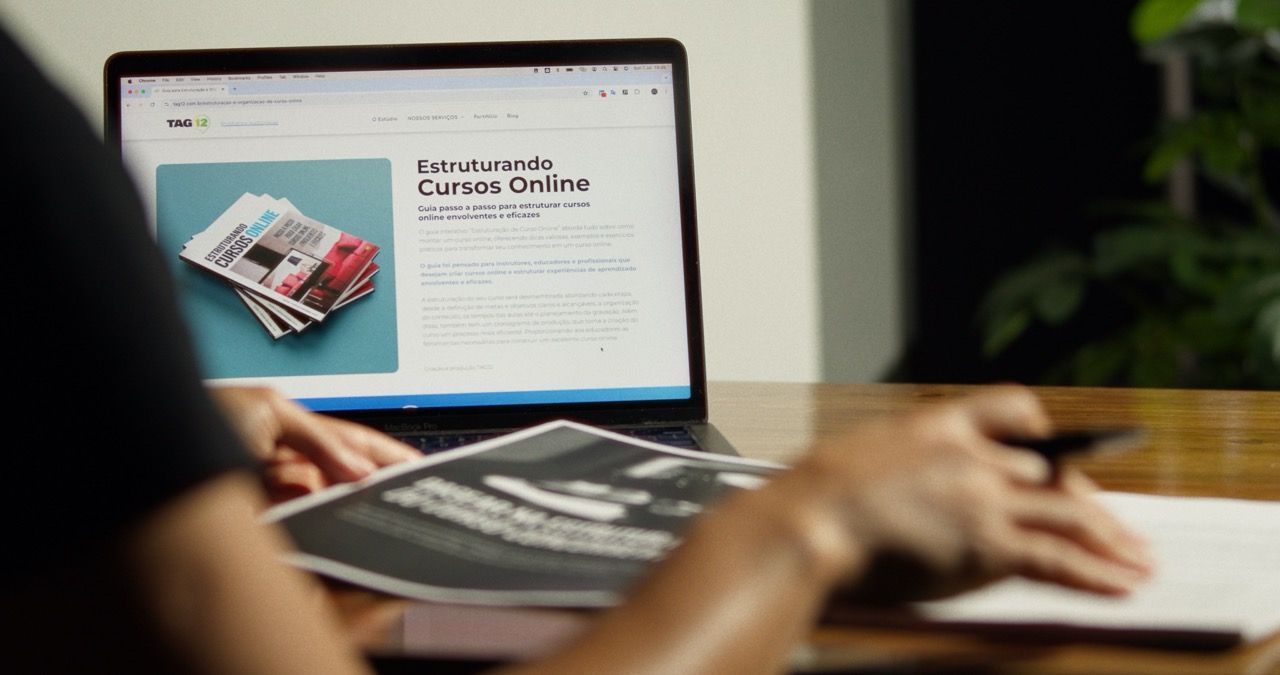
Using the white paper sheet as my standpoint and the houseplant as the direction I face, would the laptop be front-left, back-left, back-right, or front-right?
front-left

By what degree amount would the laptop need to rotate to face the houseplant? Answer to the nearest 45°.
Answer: approximately 135° to its left

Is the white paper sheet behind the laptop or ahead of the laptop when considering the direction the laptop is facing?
ahead

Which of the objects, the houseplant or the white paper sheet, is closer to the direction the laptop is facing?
the white paper sheet

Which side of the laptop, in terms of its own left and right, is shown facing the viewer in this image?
front
